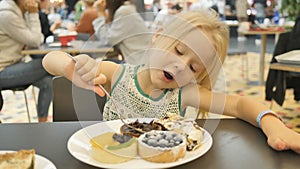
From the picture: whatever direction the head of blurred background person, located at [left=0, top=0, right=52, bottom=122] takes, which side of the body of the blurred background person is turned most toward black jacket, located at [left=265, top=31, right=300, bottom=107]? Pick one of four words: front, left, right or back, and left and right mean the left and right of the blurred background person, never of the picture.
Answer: front

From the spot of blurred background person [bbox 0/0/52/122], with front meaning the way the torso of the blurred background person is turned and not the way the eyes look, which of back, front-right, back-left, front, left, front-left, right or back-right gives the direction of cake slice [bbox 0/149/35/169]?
right

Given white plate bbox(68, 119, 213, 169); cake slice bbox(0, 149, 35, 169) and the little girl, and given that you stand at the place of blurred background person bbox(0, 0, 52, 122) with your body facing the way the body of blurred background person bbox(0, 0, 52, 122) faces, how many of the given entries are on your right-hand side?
3

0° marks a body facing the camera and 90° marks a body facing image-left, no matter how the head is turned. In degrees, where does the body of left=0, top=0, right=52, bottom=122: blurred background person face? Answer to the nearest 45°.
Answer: approximately 270°

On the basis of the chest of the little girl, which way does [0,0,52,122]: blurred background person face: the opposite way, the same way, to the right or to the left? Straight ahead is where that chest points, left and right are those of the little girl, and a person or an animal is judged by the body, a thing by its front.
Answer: to the left

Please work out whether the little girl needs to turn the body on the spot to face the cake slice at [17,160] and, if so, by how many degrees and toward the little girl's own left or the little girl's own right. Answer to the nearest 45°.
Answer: approximately 45° to the little girl's own right

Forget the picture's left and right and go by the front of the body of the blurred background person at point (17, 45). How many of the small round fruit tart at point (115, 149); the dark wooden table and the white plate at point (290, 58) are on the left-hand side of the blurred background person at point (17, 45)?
0

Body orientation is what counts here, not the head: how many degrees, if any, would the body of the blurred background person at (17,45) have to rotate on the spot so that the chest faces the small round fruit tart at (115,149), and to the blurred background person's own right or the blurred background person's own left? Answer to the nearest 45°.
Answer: approximately 90° to the blurred background person's own right

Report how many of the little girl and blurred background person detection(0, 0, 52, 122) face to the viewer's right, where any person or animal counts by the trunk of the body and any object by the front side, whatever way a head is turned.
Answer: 1

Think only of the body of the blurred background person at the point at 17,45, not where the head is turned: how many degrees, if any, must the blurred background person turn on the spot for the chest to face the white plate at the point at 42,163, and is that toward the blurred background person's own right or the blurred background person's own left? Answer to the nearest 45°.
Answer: approximately 90° to the blurred background person's own right

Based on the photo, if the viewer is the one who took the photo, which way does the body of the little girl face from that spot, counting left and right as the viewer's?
facing the viewer

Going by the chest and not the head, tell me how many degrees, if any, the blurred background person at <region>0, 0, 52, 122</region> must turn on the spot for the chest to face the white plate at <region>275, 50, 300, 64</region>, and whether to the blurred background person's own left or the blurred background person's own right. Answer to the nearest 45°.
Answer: approximately 45° to the blurred background person's own right

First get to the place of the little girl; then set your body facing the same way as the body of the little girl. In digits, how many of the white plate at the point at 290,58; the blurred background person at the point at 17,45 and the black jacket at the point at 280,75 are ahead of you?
0

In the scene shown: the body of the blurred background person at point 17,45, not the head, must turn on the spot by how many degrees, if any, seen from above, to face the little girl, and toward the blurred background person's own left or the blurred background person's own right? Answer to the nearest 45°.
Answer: approximately 90° to the blurred background person's own right
